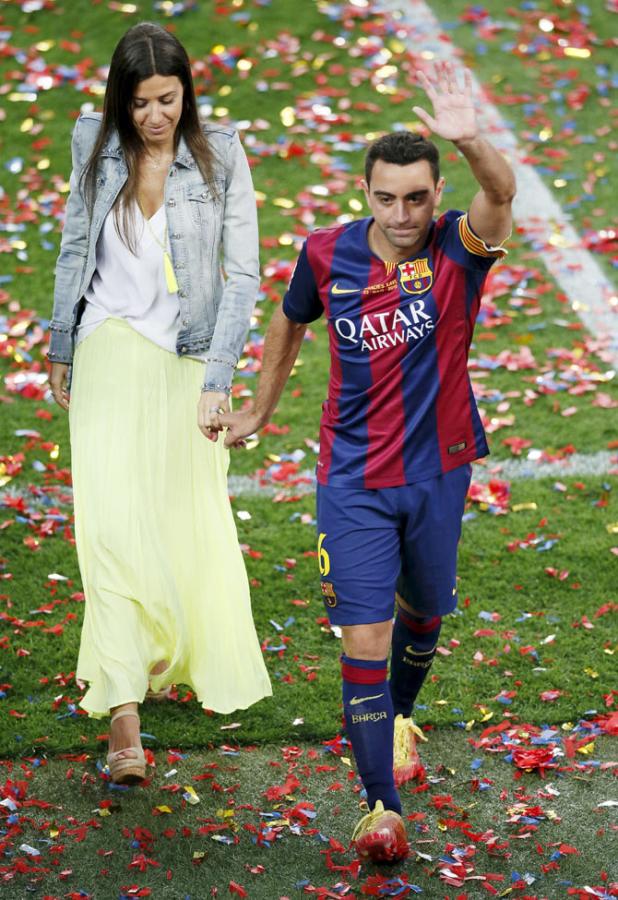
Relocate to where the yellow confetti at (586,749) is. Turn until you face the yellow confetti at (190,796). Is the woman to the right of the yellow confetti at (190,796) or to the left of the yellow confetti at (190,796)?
right

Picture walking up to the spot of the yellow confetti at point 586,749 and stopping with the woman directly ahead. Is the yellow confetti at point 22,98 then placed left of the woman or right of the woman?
right

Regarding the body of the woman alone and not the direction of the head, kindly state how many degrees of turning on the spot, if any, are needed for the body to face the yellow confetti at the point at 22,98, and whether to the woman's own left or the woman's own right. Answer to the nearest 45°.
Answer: approximately 180°

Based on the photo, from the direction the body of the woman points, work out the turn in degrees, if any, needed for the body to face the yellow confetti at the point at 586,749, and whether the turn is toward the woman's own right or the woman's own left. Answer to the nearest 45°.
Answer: approximately 45° to the woman's own left

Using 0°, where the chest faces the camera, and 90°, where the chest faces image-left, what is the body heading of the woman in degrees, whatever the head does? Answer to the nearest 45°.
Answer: approximately 0°
